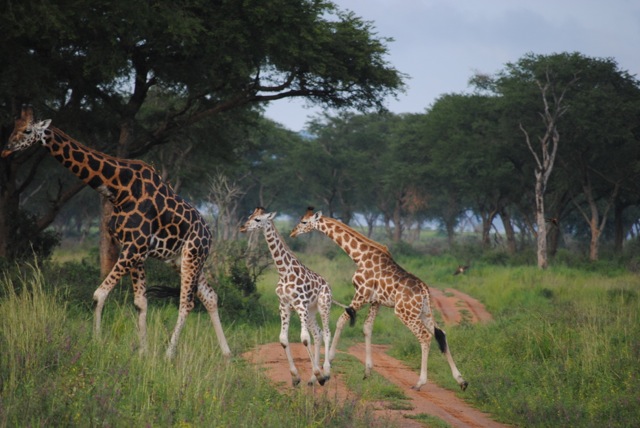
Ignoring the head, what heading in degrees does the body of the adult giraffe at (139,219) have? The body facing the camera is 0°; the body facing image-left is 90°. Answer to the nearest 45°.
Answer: approximately 90°

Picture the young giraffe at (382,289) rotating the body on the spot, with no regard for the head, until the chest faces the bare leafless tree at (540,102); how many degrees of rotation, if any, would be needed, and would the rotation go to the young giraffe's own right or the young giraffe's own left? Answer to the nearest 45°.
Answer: approximately 90° to the young giraffe's own right

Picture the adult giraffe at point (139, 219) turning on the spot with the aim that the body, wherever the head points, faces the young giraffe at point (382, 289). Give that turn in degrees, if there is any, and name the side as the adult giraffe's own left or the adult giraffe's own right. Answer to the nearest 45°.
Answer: approximately 180°

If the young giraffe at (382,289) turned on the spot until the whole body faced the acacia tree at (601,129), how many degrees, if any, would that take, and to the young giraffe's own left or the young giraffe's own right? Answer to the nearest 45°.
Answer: approximately 90° to the young giraffe's own right

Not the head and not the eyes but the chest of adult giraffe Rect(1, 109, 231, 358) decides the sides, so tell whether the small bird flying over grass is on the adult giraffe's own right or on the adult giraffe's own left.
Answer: on the adult giraffe's own right

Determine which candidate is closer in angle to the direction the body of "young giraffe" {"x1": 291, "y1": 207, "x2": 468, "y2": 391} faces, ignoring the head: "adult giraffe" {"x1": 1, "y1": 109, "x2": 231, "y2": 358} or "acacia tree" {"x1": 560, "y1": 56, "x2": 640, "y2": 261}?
the adult giraffe

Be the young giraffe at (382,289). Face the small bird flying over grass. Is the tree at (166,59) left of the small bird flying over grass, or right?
left

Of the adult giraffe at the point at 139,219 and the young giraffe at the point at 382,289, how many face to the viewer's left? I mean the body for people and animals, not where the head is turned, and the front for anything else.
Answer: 2

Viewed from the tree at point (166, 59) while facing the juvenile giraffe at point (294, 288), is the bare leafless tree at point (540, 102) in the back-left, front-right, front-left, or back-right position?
back-left

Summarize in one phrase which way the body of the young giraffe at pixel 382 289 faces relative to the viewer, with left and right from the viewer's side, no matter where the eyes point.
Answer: facing to the left of the viewer
